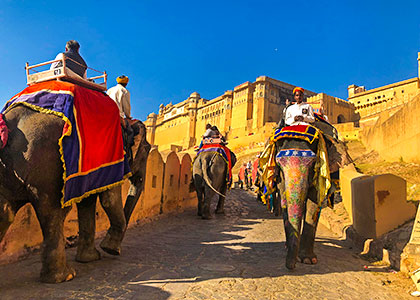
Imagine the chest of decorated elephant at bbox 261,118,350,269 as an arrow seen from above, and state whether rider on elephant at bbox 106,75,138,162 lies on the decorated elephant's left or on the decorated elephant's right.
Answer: on the decorated elephant's right

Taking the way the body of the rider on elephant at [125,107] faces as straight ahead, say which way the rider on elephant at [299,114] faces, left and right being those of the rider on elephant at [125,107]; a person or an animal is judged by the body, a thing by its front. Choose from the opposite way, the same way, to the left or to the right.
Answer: the opposite way

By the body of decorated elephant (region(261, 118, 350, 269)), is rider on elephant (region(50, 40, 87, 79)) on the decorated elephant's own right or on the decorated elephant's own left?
on the decorated elephant's own right

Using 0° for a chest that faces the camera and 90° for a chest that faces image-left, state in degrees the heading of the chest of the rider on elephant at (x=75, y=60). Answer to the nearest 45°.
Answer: approximately 135°

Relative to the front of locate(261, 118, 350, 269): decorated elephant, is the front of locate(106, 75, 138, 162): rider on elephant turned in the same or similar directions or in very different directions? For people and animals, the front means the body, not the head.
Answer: very different directions

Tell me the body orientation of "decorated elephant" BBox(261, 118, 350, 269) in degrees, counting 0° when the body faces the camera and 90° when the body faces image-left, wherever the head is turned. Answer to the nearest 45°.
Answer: approximately 0°
